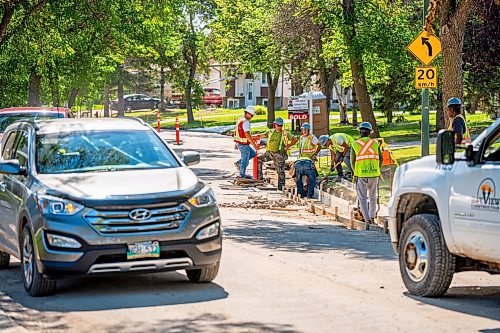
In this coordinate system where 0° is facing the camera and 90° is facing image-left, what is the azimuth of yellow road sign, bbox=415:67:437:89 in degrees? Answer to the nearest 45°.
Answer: approximately 0°

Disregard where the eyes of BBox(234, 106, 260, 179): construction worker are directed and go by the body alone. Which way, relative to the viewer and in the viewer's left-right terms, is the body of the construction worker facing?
facing to the right of the viewer

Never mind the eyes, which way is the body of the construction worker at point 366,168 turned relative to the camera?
away from the camera

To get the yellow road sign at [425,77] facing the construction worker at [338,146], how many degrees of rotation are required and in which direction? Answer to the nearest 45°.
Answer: approximately 135° to its right

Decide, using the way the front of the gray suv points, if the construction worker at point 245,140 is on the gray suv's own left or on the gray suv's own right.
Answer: on the gray suv's own left

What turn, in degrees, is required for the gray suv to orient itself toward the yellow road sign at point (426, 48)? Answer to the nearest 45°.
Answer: approximately 90° to its left

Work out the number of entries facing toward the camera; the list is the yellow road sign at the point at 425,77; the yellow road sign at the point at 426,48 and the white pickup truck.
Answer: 2

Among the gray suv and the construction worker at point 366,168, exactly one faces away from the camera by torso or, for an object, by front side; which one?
the construction worker
